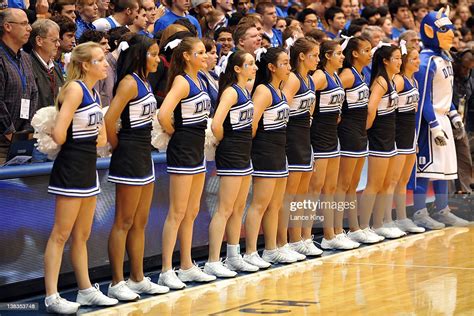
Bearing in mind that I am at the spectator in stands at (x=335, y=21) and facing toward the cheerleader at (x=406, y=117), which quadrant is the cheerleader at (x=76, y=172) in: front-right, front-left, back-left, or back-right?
front-right

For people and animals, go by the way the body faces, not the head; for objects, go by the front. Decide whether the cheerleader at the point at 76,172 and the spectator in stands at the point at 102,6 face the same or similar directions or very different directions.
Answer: same or similar directions

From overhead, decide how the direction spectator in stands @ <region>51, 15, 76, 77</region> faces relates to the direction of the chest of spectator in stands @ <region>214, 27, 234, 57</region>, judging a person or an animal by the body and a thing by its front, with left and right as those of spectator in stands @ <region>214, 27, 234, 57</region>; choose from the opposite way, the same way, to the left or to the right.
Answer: the same way

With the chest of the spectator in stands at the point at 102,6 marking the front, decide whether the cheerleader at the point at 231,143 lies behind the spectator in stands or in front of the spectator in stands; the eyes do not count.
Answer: in front

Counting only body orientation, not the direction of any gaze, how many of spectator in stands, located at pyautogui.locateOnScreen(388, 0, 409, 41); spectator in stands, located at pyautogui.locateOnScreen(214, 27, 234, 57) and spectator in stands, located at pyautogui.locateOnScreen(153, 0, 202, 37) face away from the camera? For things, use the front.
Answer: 0

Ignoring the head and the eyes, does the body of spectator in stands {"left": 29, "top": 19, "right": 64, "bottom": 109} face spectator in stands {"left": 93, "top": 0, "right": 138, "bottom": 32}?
no

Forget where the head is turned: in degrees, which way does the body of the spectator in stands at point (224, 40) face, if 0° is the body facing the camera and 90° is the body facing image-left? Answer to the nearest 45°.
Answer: approximately 315°

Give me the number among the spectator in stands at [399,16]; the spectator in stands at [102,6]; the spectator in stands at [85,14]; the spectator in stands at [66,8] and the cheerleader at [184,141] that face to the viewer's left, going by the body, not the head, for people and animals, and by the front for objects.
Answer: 0

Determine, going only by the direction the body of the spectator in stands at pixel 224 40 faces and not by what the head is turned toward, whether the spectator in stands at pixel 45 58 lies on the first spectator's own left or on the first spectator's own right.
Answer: on the first spectator's own right

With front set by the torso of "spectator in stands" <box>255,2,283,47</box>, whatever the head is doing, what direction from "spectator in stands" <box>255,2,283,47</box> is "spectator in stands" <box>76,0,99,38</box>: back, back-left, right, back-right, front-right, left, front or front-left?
right

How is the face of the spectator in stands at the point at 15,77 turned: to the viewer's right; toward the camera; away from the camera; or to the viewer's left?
to the viewer's right

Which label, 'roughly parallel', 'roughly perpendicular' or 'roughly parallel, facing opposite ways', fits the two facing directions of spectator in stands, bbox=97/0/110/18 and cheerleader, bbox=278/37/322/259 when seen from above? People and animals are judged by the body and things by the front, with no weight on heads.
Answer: roughly parallel
